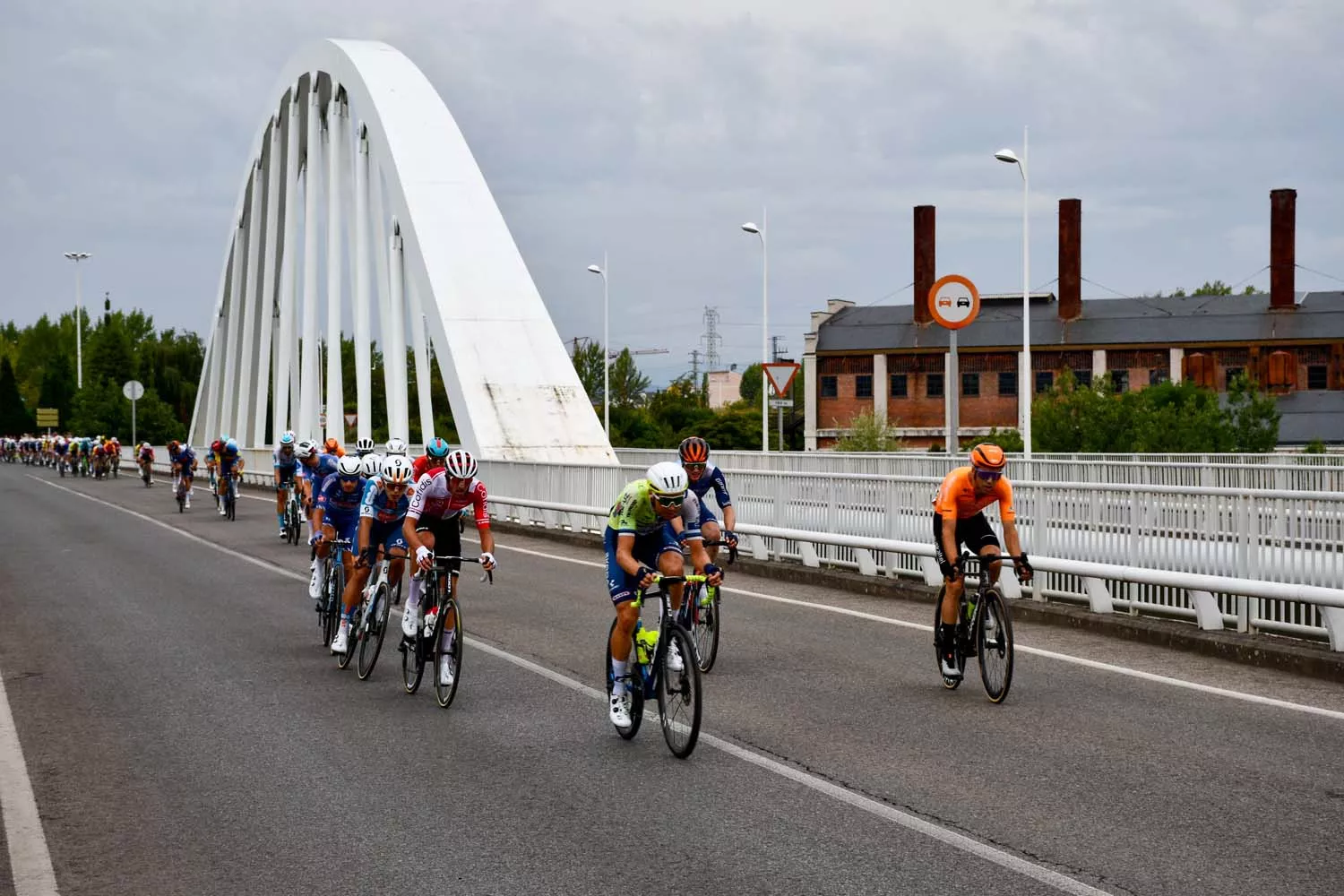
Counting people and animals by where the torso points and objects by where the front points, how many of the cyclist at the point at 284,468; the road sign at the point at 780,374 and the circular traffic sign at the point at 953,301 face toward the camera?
3

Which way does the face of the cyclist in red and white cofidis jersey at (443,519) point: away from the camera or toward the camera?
toward the camera

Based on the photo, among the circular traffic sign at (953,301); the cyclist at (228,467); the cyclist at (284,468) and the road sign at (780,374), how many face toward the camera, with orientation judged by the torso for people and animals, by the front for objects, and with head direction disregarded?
4

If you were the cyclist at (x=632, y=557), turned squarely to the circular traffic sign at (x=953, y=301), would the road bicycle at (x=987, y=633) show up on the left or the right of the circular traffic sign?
right

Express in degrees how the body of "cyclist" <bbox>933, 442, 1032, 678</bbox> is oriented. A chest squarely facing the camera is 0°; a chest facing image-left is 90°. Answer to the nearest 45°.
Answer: approximately 315°

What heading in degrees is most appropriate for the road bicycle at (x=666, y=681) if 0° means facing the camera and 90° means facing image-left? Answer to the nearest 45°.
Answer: approximately 315°

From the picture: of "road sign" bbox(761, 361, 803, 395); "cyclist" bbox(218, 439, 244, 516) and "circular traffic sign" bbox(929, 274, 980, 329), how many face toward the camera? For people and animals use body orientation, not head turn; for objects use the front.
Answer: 3

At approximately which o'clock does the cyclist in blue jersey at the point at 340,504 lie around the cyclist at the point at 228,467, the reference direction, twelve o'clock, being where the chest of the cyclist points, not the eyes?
The cyclist in blue jersey is roughly at 12 o'clock from the cyclist.

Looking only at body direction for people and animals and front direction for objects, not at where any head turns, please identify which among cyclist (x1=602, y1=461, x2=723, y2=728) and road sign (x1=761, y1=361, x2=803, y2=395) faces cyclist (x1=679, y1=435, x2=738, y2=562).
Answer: the road sign

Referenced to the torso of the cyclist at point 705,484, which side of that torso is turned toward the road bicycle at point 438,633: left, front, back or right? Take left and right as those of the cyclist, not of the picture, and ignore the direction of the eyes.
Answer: right

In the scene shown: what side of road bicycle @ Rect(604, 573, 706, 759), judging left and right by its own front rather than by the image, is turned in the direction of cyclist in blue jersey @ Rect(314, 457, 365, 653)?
back

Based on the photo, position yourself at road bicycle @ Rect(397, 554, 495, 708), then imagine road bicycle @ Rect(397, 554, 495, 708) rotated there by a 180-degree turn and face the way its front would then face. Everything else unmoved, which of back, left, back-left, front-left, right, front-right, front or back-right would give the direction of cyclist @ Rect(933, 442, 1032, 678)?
back-right

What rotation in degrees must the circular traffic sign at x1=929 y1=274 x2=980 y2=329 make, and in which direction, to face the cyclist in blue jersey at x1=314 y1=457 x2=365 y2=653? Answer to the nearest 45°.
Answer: approximately 45° to its right

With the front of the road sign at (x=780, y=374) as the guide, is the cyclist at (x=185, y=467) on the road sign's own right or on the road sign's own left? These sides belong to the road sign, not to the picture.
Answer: on the road sign's own right

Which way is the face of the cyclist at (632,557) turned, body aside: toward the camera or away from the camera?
toward the camera

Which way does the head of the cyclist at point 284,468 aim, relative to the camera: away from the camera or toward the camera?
toward the camera

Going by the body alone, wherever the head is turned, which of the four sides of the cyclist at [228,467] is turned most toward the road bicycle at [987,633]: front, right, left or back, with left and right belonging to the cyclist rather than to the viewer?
front
